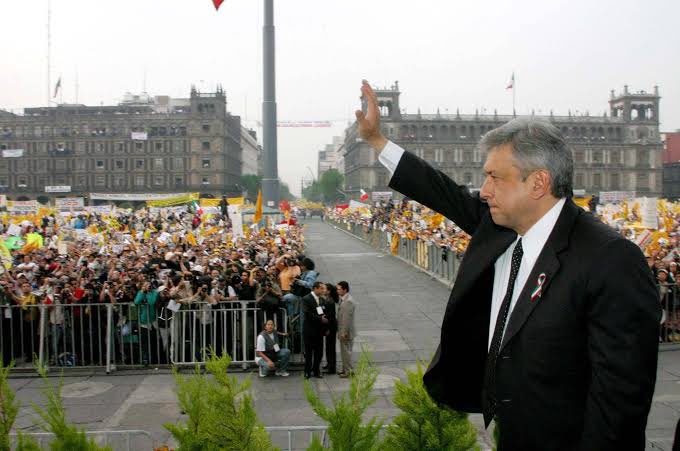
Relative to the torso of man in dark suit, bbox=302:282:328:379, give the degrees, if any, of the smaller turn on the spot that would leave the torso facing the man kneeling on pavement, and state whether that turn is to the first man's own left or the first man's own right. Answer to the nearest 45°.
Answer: approximately 135° to the first man's own right

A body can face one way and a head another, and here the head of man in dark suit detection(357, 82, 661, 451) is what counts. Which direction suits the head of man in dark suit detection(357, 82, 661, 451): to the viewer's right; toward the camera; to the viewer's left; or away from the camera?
to the viewer's left

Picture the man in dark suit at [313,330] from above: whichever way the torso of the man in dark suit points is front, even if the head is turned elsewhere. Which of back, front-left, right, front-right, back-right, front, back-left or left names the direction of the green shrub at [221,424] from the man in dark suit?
front-right

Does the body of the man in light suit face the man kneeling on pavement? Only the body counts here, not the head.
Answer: yes

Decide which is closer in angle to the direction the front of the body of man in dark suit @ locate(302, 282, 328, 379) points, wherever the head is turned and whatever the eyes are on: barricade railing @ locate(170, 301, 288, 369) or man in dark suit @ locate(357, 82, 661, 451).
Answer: the man in dark suit

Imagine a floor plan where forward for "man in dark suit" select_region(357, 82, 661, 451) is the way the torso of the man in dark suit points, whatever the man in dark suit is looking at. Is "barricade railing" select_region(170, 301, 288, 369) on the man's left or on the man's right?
on the man's right

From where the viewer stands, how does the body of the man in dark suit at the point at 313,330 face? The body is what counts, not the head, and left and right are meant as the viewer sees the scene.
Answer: facing the viewer and to the right of the viewer

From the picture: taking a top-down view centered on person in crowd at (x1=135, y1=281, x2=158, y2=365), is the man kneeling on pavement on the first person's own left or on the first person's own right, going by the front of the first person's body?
on the first person's own left

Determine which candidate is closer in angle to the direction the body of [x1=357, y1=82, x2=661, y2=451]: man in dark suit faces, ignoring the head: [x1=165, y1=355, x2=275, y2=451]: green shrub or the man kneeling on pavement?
the green shrub

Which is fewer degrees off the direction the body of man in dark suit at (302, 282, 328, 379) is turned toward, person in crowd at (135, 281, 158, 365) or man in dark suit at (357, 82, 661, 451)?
the man in dark suit

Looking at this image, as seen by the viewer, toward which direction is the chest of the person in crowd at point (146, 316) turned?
toward the camera

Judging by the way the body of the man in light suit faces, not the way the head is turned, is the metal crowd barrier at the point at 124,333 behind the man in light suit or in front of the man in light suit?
in front

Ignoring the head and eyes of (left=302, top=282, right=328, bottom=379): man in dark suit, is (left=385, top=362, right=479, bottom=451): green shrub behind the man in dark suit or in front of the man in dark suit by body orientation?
in front

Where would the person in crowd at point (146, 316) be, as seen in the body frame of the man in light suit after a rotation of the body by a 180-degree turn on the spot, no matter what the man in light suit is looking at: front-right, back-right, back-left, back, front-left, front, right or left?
back

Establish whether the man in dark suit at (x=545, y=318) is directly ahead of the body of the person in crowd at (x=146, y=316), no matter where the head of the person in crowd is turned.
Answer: yes

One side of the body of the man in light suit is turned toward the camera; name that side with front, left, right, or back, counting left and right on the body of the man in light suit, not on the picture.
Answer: left
